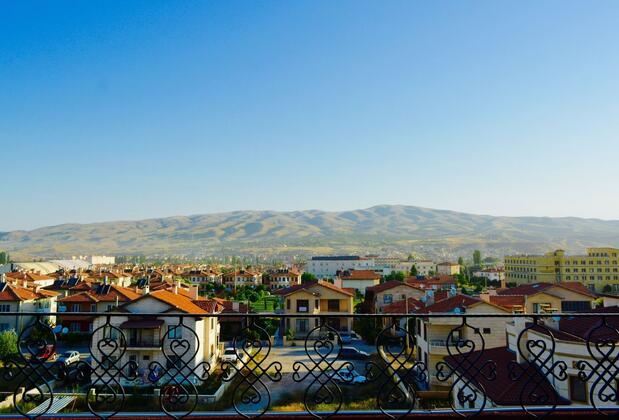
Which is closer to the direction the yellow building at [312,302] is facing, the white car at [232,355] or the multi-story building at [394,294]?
the white car

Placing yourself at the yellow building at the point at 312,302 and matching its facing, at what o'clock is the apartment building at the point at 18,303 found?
The apartment building is roughly at 3 o'clock from the yellow building.

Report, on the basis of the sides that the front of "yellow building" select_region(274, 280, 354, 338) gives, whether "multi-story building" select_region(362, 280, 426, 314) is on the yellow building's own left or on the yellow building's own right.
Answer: on the yellow building's own left

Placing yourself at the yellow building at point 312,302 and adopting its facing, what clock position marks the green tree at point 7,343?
The green tree is roughly at 2 o'clock from the yellow building.

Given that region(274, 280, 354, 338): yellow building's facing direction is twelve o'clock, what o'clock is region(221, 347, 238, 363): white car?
The white car is roughly at 12 o'clock from the yellow building.

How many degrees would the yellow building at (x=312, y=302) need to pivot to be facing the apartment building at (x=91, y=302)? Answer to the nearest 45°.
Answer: approximately 90° to its right

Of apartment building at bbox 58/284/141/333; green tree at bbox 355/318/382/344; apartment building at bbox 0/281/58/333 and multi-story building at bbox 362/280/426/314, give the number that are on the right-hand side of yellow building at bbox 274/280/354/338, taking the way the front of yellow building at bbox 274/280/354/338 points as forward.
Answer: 2

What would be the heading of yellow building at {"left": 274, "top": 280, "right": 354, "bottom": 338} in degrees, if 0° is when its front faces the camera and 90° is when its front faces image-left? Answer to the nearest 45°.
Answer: approximately 0°

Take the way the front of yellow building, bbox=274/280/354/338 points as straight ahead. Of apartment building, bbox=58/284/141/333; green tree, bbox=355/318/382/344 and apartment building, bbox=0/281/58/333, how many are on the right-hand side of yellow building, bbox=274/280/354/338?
2
